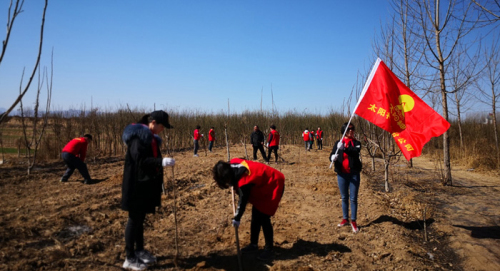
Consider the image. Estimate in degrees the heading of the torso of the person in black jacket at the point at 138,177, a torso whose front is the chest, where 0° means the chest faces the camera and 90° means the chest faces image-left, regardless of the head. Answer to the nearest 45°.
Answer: approximately 270°

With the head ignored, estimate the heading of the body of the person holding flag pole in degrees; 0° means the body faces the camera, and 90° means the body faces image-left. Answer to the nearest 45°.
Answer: approximately 0°

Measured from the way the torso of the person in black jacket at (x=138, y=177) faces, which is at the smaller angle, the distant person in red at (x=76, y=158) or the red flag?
the red flag

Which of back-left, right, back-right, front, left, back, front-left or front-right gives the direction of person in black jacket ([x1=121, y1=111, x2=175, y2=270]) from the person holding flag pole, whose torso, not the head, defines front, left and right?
front-right

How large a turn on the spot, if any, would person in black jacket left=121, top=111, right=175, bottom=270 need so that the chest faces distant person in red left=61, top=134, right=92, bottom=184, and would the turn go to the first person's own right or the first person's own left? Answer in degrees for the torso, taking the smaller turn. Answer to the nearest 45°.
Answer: approximately 90° to the first person's own left

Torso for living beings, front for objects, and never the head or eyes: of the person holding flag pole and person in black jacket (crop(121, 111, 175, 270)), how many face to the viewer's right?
1

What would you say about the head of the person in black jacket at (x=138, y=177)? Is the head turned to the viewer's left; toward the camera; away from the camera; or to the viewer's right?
to the viewer's right

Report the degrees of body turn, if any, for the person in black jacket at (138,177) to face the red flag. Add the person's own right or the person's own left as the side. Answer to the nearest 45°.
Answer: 0° — they already face it
